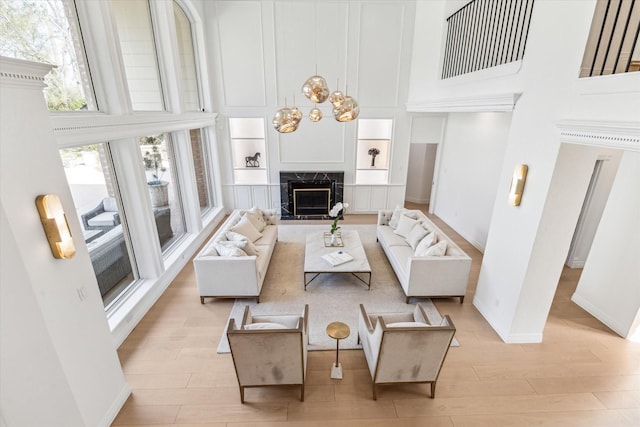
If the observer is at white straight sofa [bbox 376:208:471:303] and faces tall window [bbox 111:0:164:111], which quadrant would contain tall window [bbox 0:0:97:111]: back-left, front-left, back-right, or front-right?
front-left

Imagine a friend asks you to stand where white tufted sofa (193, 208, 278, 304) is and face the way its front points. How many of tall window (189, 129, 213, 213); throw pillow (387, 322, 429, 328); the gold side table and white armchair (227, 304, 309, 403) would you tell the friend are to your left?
1

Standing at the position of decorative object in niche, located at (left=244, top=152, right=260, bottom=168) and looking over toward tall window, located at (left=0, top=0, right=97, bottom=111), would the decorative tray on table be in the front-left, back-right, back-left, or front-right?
front-left

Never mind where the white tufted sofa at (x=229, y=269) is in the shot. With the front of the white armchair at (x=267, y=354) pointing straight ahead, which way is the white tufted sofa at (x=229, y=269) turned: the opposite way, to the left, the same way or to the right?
to the right

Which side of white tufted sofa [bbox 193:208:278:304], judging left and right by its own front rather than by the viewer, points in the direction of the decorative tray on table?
front

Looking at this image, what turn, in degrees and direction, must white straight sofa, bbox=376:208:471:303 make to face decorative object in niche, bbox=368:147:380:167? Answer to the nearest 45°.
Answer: approximately 45° to its right

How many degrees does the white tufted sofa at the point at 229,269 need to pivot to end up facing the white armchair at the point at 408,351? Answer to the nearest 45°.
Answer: approximately 45° to its right

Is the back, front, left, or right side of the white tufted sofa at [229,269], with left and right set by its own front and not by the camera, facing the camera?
right

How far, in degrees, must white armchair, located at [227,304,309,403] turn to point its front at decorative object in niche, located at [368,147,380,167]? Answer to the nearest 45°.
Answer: approximately 45° to its right

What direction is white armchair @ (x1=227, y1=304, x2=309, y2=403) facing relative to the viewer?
away from the camera

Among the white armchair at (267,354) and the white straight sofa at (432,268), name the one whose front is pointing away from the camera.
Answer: the white armchair

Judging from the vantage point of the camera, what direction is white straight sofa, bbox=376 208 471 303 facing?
facing to the left of the viewer

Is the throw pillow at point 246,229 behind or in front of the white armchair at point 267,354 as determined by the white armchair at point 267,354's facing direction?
in front

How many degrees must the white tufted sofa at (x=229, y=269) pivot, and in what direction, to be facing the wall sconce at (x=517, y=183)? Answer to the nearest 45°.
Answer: approximately 45° to its right

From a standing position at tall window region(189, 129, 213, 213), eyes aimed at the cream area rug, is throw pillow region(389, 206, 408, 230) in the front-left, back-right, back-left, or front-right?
front-left

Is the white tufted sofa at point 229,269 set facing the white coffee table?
yes

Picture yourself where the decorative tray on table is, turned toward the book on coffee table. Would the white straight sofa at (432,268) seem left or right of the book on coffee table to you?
left

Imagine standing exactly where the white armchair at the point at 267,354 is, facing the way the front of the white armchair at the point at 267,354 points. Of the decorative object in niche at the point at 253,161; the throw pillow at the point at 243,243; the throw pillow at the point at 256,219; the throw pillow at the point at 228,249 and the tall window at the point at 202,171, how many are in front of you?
5
